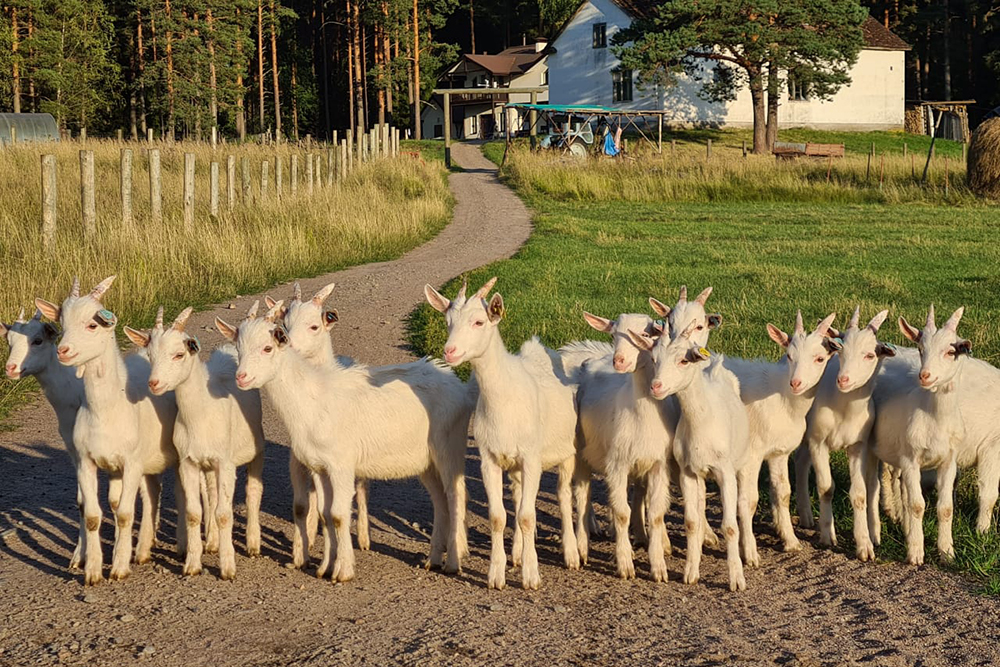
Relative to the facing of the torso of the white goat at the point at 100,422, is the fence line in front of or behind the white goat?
behind

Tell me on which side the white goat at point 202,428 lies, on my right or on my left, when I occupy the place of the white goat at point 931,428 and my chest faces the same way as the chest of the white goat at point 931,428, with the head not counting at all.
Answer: on my right

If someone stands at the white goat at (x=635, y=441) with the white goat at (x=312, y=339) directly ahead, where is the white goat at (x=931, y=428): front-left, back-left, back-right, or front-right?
back-right

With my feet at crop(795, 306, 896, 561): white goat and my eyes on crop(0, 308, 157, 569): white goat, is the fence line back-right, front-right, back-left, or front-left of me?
front-right

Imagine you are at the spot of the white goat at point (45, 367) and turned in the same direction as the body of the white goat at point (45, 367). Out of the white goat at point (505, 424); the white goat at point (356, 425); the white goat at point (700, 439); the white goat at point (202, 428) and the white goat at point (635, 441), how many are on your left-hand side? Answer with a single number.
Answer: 5

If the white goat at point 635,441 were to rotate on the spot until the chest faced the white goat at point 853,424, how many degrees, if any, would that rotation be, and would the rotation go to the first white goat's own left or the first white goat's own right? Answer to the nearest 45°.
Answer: approximately 90° to the first white goat's own left

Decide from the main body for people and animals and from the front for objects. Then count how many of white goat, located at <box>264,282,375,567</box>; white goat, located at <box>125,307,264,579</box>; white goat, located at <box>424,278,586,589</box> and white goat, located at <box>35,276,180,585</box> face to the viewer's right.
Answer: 0

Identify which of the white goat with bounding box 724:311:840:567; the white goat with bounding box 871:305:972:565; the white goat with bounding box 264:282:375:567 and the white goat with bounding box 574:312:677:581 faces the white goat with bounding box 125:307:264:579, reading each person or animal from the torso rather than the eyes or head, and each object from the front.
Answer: the white goat with bounding box 264:282:375:567

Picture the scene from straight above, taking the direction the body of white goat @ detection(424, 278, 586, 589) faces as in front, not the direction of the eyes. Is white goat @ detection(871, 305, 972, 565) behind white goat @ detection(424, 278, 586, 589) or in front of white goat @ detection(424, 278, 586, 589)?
behind

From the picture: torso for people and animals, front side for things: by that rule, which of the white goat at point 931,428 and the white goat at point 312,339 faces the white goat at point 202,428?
the white goat at point 312,339

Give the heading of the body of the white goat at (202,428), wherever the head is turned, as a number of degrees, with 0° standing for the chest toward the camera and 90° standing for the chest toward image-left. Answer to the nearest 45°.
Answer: approximately 45°

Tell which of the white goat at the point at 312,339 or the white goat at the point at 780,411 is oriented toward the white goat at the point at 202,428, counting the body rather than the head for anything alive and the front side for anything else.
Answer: the white goat at the point at 312,339

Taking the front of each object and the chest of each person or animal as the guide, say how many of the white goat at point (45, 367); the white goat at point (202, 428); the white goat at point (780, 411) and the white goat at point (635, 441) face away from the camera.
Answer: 0

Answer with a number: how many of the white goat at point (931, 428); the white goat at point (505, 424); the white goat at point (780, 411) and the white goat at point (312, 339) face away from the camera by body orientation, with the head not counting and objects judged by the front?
0
